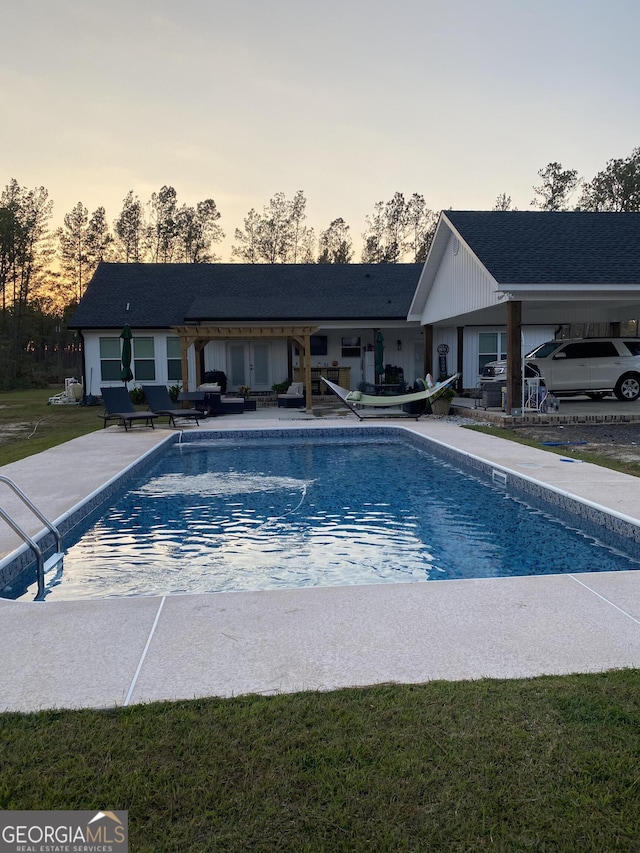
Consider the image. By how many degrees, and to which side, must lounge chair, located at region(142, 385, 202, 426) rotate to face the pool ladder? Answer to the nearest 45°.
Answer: approximately 45° to its right

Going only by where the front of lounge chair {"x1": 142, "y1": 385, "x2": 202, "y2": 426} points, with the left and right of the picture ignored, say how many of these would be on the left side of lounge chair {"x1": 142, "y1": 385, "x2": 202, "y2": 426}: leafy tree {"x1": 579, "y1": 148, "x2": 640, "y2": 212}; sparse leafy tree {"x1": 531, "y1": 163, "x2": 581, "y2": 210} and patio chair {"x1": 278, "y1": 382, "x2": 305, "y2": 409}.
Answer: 3

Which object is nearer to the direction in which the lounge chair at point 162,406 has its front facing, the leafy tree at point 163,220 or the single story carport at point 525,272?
the single story carport

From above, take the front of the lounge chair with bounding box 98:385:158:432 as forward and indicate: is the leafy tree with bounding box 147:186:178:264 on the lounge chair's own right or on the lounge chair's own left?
on the lounge chair's own left

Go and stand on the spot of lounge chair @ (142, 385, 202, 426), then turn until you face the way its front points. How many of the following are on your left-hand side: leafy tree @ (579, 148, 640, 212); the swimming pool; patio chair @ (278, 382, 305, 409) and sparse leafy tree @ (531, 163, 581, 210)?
3

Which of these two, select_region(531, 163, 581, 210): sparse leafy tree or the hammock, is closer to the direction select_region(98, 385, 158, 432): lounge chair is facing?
the hammock

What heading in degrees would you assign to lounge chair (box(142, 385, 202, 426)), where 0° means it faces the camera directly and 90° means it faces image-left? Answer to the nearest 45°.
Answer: approximately 315°

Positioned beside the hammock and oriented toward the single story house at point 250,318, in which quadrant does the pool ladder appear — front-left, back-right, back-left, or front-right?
back-left

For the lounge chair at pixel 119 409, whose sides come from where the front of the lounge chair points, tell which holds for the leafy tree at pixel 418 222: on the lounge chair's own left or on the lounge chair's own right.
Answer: on the lounge chair's own left

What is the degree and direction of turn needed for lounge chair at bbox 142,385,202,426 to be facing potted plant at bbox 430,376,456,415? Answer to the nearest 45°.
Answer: approximately 45° to its left

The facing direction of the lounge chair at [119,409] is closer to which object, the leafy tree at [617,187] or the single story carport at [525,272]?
the single story carport
